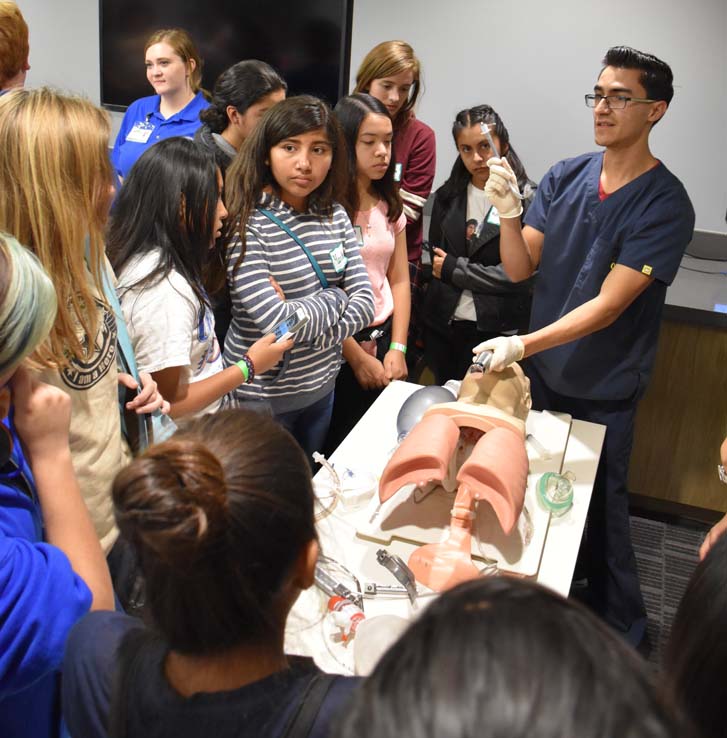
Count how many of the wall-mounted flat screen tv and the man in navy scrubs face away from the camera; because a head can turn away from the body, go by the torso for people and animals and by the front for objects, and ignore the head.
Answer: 0

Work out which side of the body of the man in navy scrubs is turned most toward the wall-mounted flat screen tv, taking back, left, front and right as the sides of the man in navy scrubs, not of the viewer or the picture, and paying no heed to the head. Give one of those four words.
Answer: right

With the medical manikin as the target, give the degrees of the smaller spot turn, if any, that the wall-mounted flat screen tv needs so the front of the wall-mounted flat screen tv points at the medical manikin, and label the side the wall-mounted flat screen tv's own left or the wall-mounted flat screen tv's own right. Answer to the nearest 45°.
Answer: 0° — it already faces it

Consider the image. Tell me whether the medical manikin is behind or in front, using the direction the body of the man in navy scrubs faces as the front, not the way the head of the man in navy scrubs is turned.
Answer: in front

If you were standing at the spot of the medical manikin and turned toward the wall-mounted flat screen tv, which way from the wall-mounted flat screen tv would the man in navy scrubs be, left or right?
right

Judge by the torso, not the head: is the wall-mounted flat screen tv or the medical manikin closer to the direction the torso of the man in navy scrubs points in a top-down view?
the medical manikin

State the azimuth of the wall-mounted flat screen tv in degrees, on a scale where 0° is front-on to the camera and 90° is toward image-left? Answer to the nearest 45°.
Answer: approximately 0°

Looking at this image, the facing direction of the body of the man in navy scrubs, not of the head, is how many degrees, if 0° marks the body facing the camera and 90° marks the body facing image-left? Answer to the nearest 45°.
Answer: approximately 45°
